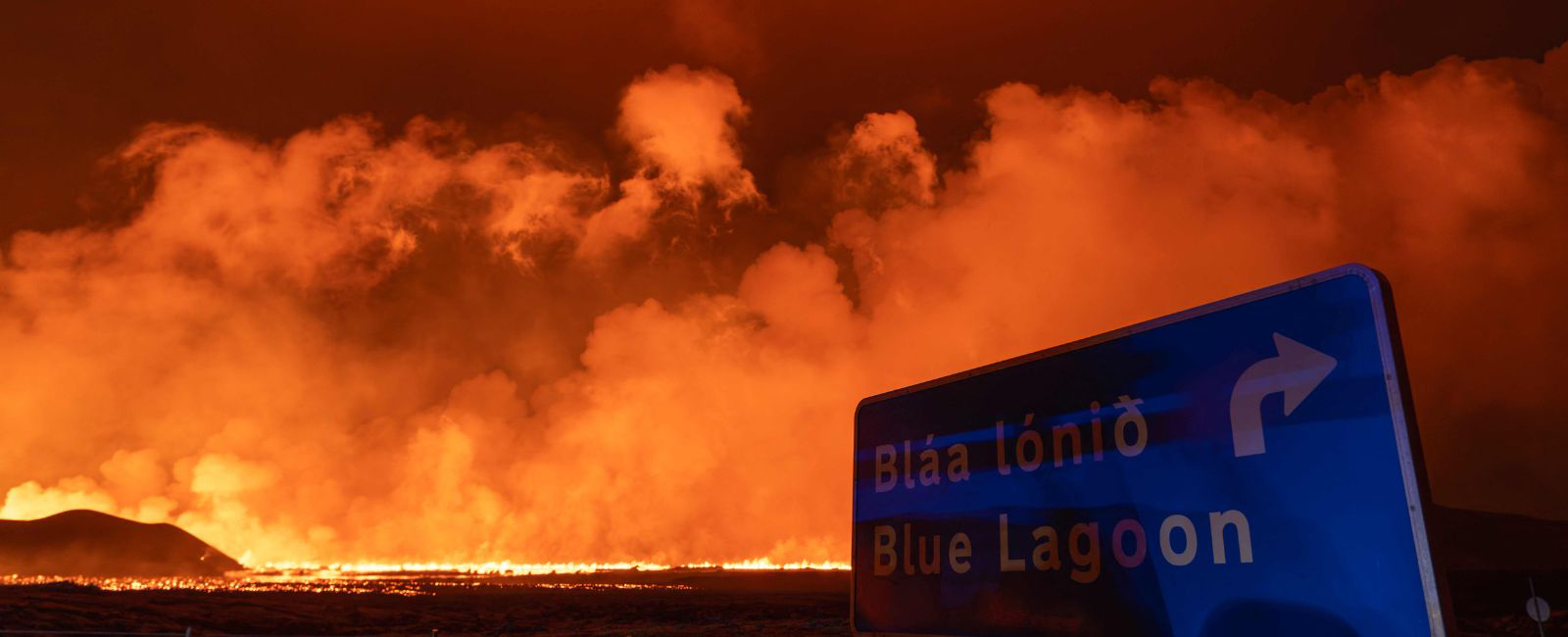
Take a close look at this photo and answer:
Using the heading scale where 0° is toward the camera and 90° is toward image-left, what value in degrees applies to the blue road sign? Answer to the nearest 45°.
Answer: approximately 45°
